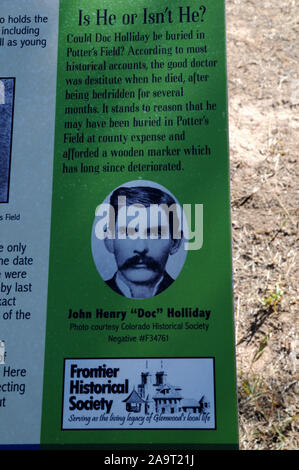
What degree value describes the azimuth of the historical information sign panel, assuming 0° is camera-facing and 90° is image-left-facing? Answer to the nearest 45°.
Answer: approximately 0°
